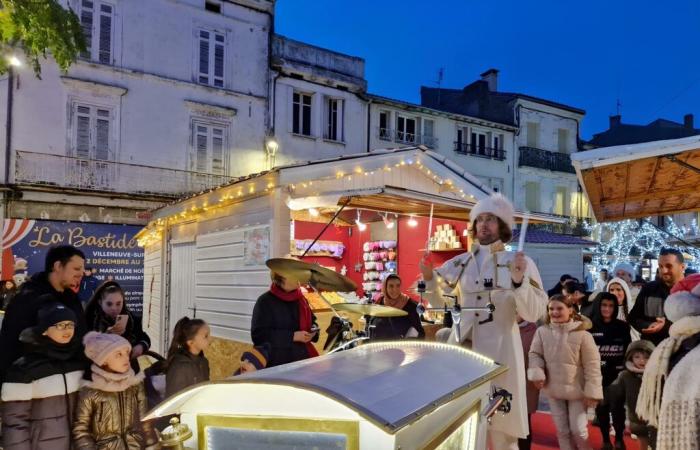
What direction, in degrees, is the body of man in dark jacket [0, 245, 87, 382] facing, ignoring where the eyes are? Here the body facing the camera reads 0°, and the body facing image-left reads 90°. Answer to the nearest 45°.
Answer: approximately 315°

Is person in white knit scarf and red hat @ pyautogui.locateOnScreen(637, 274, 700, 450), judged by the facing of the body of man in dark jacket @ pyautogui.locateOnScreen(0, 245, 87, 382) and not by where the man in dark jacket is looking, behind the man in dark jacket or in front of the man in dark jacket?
in front

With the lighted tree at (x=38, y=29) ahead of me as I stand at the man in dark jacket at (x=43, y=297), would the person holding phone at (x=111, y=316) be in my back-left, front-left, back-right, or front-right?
front-right

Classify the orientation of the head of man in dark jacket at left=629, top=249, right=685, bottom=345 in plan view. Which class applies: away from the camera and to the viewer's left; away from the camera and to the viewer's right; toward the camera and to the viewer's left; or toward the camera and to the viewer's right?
toward the camera and to the viewer's left

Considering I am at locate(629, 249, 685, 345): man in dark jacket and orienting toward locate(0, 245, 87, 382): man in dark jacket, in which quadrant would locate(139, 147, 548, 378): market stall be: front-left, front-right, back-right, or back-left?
front-right

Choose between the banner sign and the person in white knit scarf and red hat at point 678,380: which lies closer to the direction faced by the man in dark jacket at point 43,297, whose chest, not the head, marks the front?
the person in white knit scarf and red hat

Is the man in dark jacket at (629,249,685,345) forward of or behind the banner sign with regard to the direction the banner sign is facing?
forward

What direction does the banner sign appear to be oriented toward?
toward the camera

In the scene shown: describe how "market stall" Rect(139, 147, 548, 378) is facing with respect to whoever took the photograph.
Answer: facing the viewer and to the right of the viewer

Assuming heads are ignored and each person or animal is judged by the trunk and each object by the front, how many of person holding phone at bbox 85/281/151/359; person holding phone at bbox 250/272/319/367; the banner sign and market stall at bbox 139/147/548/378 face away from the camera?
0

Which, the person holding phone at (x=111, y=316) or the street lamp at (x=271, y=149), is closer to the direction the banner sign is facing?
the person holding phone

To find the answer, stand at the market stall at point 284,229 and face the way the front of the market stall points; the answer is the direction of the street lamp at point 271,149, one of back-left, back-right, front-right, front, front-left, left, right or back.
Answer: back-left
